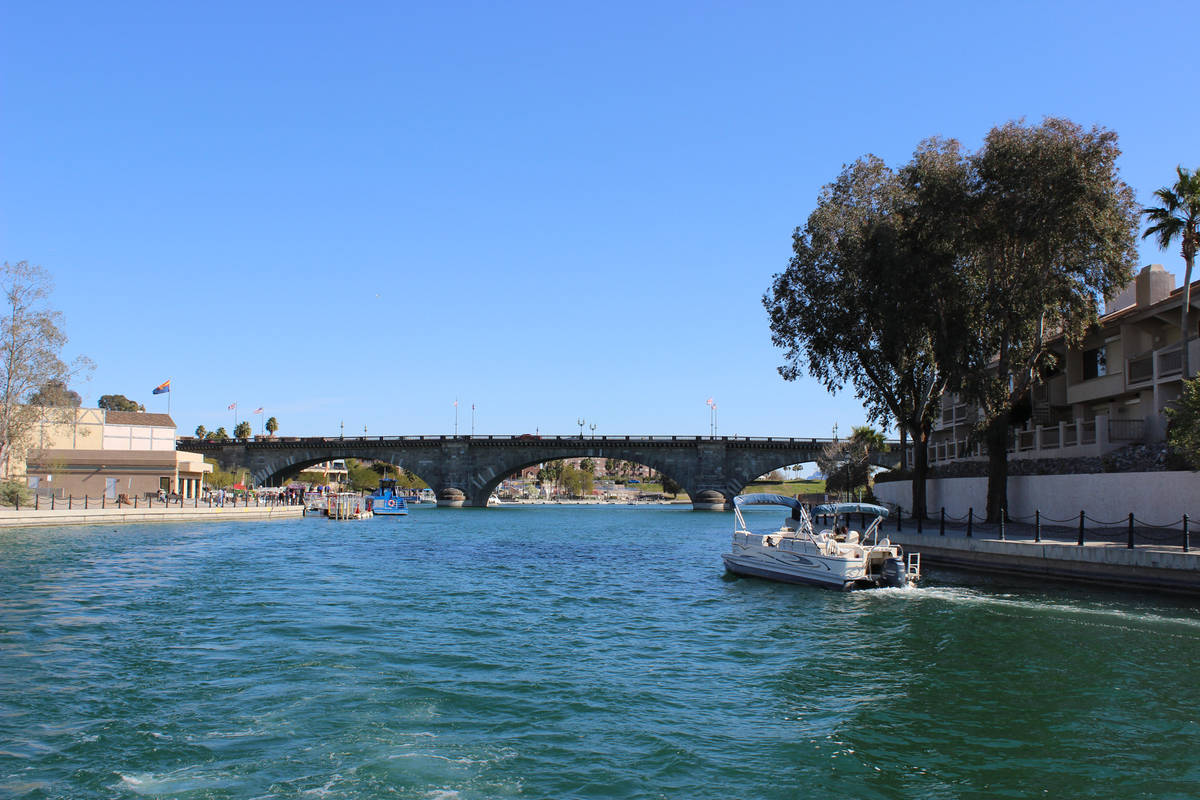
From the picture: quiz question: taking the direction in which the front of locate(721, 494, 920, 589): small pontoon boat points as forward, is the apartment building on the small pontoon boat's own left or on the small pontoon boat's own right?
on the small pontoon boat's own right

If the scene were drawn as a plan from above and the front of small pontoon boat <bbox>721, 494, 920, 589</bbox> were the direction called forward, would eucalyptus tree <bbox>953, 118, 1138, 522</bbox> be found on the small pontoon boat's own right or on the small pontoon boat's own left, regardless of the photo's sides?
on the small pontoon boat's own right

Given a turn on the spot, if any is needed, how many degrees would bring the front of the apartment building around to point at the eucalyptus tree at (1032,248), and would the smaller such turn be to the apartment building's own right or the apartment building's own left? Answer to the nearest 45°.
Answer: approximately 45° to the apartment building's own left

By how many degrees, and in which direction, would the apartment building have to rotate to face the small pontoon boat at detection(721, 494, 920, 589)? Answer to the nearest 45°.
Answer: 0° — it already faces it

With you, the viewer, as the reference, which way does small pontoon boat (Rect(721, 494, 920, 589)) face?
facing away from the viewer and to the left of the viewer

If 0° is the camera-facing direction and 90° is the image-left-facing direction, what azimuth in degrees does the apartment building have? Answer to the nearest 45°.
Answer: approximately 45°
